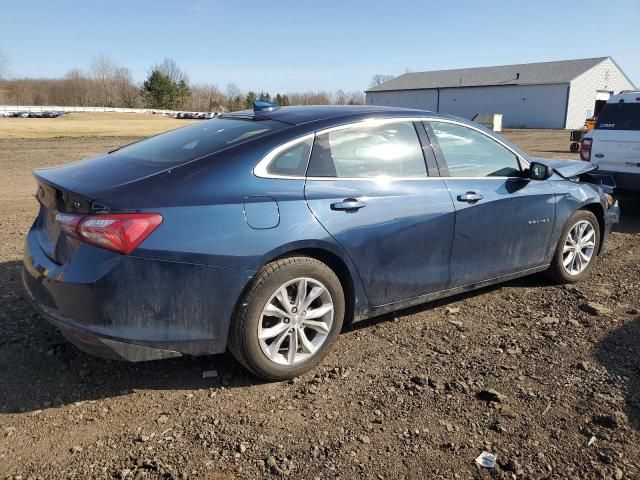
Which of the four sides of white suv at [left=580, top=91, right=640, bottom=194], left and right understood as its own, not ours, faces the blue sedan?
back

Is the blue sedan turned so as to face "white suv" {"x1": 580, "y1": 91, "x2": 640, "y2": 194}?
yes

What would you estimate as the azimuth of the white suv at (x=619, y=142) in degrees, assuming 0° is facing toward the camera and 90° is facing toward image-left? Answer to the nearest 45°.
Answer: approximately 180°

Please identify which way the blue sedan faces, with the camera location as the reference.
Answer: facing away from the viewer and to the right of the viewer
